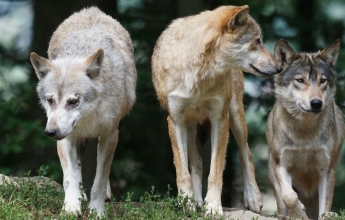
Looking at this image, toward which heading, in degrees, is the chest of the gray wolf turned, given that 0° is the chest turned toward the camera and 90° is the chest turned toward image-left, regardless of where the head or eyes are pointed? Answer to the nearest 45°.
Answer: approximately 0°

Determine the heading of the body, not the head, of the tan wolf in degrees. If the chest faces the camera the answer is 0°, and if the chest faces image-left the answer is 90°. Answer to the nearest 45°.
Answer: approximately 0°

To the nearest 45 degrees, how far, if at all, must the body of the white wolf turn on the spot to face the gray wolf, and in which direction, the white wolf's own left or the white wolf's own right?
approximately 90° to the white wolf's own left

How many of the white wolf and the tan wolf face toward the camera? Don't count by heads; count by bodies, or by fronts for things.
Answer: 2

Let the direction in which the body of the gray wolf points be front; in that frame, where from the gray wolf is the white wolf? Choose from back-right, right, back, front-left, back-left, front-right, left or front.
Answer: front-right
